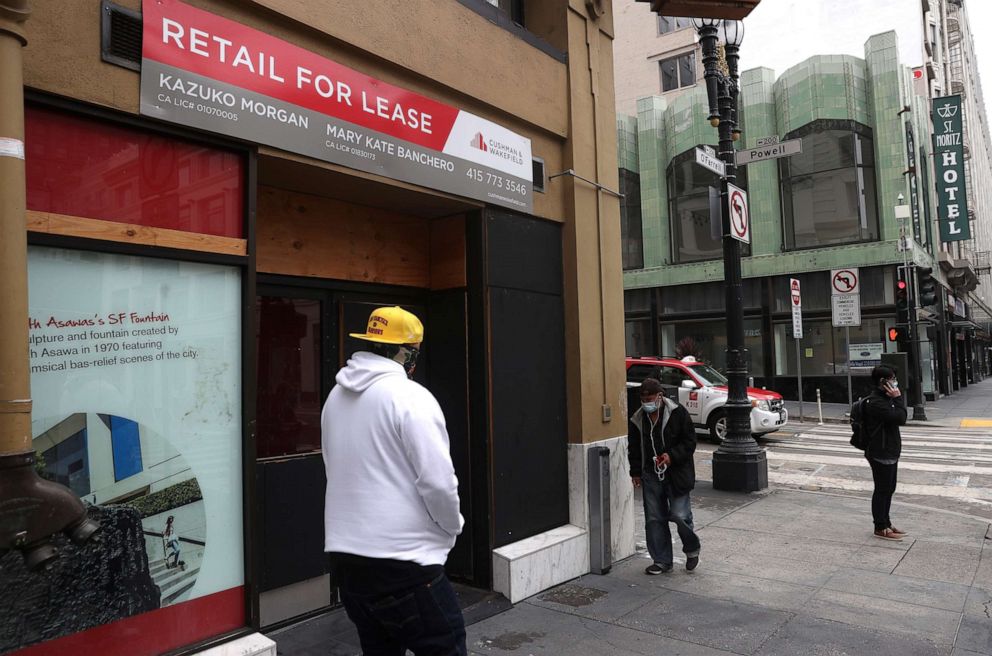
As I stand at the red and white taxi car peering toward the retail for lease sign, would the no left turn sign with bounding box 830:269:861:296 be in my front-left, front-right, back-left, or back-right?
back-left

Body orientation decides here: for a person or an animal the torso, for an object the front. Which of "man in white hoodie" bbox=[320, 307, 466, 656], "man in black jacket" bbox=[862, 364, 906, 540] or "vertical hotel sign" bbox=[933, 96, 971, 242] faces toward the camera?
the vertical hotel sign

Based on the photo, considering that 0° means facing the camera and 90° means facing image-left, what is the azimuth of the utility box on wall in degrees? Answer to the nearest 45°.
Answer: approximately 315°

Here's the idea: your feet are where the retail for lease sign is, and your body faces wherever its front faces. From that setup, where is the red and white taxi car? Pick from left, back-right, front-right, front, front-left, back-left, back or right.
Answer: left

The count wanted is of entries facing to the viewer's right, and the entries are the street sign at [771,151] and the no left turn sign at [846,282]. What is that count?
0

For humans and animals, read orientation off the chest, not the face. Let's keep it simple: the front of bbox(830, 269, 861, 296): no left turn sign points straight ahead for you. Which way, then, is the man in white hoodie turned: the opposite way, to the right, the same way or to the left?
the opposite way

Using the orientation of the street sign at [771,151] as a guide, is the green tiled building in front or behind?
behind

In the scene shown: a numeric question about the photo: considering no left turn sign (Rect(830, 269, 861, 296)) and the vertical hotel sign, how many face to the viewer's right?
0

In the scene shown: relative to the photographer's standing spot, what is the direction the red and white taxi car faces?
facing the viewer and to the right of the viewer

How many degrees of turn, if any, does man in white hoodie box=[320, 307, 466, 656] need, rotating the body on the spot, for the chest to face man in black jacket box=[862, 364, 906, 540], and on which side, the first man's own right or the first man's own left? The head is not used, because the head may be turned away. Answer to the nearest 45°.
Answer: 0° — they already face them

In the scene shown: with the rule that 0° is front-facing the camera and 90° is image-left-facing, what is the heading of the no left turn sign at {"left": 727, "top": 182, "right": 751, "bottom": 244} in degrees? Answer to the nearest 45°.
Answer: approximately 315°
